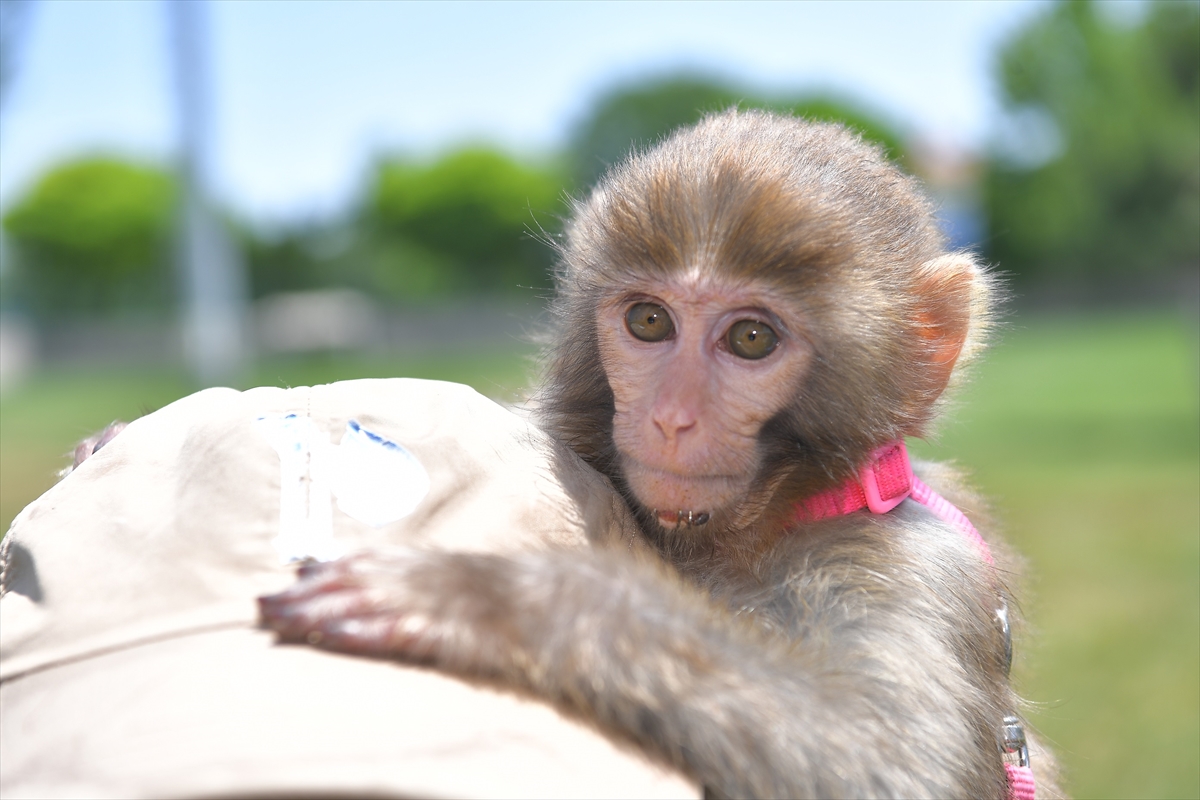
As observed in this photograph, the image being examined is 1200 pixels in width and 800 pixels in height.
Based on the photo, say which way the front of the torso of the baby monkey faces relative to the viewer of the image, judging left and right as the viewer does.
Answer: facing the viewer and to the left of the viewer

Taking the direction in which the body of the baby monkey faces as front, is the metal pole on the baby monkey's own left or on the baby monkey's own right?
on the baby monkey's own right
